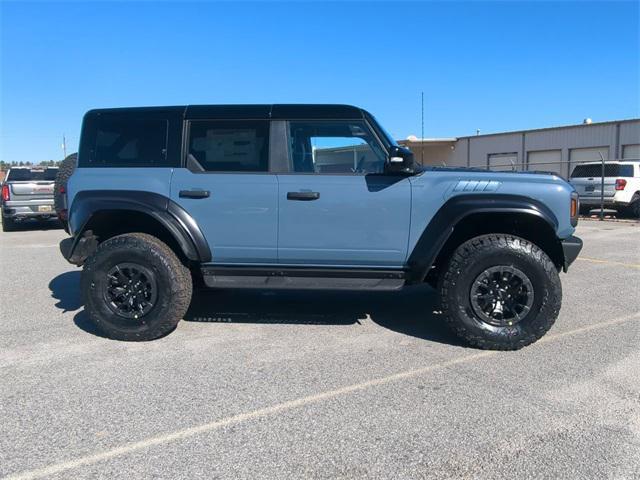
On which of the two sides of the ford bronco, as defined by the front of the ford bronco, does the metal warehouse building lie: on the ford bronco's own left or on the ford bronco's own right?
on the ford bronco's own left

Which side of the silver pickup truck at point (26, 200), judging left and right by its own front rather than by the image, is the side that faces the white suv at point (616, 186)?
right

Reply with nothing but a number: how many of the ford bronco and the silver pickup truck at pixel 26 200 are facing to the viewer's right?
1

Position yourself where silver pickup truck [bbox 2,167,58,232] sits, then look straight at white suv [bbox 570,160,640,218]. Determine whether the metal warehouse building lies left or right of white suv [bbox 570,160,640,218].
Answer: left

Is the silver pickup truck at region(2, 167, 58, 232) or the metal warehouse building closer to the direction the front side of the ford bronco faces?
the metal warehouse building

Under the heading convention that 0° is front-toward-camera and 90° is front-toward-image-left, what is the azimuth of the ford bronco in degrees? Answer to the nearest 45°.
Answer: approximately 270°

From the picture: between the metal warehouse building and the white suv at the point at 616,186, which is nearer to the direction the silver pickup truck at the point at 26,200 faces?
the metal warehouse building

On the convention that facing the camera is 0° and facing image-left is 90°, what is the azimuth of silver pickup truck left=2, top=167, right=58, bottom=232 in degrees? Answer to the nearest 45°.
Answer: approximately 180°

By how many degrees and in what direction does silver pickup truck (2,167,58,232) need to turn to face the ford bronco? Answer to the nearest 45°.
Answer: approximately 180°

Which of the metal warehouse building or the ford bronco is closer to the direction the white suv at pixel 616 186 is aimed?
the metal warehouse building

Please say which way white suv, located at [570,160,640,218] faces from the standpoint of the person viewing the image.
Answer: facing away from the viewer and to the right of the viewer
